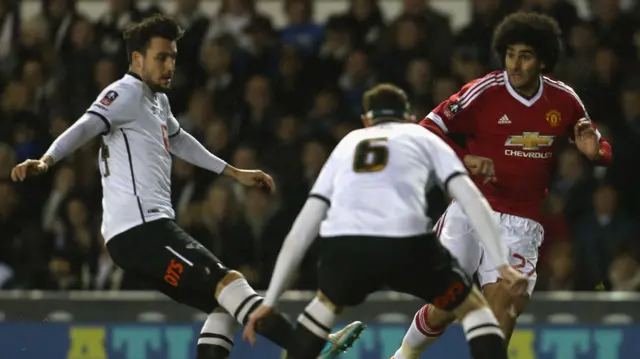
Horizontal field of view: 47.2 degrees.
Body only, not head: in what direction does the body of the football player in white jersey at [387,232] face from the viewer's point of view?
away from the camera

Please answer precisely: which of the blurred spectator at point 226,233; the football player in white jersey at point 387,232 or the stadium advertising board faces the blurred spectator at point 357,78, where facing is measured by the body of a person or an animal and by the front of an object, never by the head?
the football player in white jersey

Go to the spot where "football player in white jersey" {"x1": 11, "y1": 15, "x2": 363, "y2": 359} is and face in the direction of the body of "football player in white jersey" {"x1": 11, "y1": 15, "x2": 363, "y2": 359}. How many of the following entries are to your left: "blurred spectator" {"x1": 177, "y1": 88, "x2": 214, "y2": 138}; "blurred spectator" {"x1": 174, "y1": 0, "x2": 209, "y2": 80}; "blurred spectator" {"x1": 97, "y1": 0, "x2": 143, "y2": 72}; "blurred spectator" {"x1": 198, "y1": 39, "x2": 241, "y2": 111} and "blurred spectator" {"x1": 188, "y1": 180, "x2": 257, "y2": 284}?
5

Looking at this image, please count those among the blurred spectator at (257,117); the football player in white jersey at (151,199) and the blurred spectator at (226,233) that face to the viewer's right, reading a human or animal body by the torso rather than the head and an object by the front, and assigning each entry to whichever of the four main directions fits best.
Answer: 1

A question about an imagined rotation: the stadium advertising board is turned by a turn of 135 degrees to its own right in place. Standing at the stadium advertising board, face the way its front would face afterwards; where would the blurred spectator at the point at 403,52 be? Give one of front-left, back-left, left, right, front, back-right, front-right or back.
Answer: right

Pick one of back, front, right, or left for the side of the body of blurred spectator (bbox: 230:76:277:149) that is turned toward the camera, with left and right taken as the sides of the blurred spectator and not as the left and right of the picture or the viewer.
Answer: front

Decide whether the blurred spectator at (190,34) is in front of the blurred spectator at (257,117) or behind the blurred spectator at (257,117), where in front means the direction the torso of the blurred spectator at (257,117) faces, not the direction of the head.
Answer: behind

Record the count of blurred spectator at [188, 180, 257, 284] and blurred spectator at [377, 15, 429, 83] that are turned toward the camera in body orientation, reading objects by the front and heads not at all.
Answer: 2

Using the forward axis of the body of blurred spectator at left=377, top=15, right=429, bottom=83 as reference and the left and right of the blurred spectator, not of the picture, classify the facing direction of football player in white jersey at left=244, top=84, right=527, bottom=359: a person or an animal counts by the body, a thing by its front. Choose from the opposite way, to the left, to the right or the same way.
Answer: the opposite way

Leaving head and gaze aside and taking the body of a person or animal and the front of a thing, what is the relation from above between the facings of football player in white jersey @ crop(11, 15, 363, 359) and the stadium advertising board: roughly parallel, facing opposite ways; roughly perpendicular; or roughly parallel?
roughly perpendicular

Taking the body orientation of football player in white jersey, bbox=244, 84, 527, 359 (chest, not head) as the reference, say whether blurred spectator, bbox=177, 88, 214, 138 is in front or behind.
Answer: in front

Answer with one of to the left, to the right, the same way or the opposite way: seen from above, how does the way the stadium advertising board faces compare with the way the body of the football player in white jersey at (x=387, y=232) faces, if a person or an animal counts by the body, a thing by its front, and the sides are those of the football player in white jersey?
the opposite way

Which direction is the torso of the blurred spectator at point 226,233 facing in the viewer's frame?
toward the camera

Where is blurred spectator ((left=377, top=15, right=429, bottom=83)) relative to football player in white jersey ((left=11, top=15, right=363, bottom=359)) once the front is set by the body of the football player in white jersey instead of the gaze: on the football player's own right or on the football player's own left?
on the football player's own left
